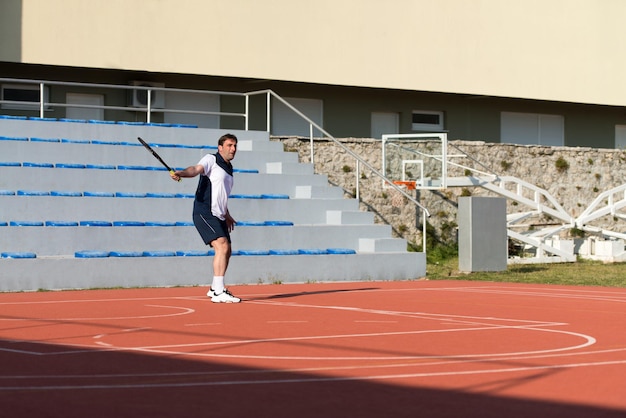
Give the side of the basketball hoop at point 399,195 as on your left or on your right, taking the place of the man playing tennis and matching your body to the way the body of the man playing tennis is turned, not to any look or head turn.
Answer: on your left
